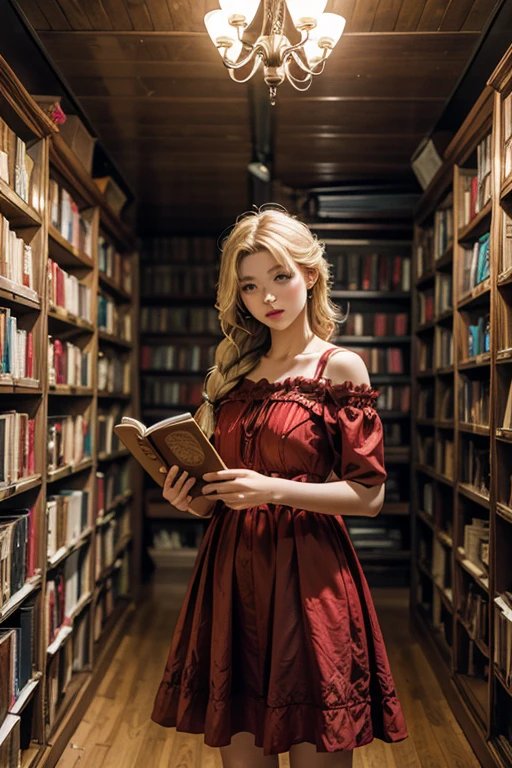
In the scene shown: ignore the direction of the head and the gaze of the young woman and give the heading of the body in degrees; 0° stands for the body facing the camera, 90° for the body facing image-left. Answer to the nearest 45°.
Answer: approximately 45°

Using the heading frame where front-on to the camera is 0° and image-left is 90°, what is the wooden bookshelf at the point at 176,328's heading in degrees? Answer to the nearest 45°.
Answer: approximately 0°

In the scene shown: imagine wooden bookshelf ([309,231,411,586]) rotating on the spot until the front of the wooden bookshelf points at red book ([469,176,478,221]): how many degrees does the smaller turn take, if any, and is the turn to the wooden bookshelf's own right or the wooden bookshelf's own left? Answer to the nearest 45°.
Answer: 0° — it already faces it

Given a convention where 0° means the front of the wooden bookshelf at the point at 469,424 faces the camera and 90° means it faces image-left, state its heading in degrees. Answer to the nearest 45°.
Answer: approximately 90°

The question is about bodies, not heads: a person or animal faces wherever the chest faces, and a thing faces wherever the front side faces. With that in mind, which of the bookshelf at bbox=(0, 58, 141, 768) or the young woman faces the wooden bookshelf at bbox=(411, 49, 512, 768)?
the bookshelf

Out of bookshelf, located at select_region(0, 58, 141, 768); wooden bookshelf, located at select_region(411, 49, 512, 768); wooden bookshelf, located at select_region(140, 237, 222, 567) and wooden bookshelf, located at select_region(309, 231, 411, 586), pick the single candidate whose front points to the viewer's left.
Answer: wooden bookshelf, located at select_region(411, 49, 512, 768)

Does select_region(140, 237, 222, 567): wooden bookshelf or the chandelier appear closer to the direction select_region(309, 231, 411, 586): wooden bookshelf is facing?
the chandelier

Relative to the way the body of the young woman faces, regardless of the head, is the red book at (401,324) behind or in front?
behind

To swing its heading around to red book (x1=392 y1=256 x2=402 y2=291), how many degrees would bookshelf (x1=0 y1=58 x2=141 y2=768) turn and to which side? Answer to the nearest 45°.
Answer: approximately 45° to its left

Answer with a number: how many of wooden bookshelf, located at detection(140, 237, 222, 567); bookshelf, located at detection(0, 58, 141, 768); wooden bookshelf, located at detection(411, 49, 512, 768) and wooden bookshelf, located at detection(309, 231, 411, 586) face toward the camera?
2

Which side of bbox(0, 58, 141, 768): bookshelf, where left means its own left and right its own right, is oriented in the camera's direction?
right
